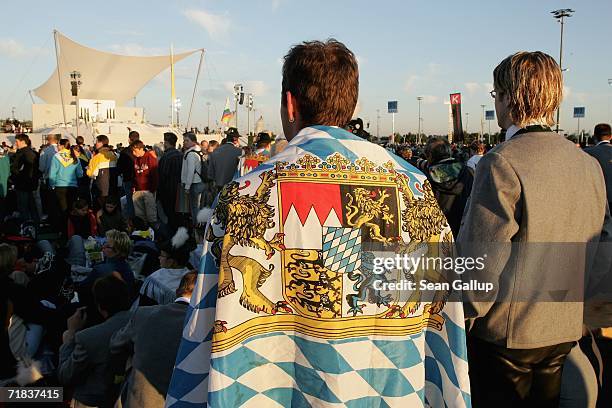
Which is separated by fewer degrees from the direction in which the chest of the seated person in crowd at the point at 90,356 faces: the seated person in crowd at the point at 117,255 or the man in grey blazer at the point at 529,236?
the seated person in crowd

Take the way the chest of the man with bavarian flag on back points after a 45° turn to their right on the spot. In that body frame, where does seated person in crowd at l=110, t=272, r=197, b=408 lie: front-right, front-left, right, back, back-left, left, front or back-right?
left

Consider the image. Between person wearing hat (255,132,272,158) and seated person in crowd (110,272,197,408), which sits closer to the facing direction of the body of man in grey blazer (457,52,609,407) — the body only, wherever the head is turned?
the person wearing hat

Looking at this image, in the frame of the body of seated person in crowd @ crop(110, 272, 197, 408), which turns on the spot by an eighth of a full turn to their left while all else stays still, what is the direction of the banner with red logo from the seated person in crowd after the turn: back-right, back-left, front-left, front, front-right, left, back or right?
right

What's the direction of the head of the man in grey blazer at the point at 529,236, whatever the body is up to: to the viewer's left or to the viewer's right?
to the viewer's left

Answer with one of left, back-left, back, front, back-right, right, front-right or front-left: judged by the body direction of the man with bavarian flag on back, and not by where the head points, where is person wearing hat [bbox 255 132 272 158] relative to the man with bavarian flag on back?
front

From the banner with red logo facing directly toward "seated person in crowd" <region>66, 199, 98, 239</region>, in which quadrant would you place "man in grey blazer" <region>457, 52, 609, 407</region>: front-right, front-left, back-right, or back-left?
front-left

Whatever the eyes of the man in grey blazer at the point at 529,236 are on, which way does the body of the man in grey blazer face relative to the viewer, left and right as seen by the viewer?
facing away from the viewer and to the left of the viewer

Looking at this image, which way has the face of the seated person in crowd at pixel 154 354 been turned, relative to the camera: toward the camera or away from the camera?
away from the camera

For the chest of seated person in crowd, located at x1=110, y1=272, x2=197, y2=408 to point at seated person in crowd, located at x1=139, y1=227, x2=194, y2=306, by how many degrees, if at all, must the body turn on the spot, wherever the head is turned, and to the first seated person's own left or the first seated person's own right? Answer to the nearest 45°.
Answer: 0° — they already face them

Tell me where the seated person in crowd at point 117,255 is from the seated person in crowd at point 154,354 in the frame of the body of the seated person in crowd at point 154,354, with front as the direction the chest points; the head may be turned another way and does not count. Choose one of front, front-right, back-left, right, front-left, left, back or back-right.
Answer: front

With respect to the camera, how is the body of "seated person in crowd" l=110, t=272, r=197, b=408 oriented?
away from the camera

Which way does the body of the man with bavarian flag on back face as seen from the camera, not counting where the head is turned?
away from the camera

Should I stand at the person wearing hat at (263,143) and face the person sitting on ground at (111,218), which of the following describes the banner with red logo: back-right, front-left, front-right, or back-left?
back-right

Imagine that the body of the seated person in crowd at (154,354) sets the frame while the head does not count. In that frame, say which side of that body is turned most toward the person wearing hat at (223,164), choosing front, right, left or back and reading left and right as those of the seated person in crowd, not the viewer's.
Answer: front

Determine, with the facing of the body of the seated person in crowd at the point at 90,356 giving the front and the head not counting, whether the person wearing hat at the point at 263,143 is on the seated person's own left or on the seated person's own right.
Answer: on the seated person's own right

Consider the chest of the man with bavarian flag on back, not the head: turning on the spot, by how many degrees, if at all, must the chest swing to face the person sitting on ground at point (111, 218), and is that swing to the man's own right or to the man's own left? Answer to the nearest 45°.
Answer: approximately 45° to the man's own left
